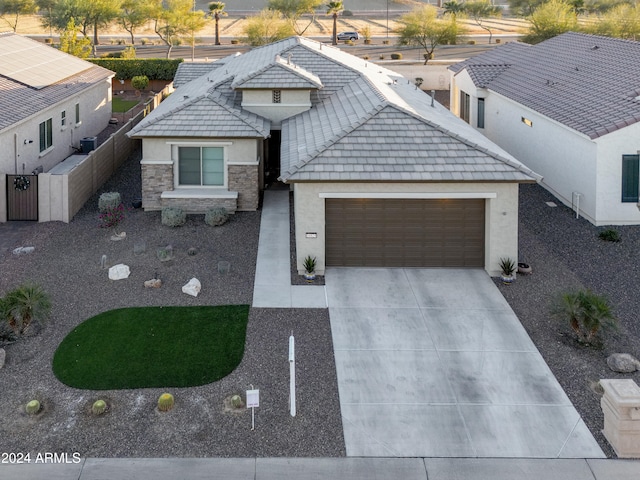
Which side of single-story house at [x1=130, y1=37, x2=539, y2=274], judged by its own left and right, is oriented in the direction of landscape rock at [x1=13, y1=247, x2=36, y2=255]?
right

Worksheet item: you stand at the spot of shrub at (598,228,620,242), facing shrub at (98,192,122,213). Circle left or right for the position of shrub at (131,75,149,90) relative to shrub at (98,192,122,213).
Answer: right

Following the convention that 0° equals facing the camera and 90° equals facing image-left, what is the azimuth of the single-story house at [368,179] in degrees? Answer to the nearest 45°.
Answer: approximately 0°
